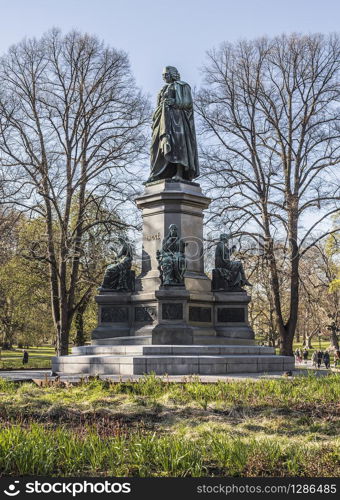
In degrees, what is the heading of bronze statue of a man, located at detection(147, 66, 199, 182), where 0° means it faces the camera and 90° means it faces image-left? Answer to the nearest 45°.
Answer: approximately 45°

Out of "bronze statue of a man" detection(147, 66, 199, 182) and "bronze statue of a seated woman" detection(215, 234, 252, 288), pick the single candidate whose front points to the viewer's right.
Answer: "bronze statue of a seated woman" detection(215, 234, 252, 288)

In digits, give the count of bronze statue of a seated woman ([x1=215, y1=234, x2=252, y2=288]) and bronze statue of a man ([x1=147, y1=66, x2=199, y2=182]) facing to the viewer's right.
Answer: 1

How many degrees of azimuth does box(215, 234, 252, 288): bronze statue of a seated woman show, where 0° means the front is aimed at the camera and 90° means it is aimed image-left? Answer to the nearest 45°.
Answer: approximately 270°

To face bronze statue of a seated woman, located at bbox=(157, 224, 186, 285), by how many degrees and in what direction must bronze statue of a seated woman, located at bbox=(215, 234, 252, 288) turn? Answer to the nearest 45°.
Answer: approximately 135° to its right
